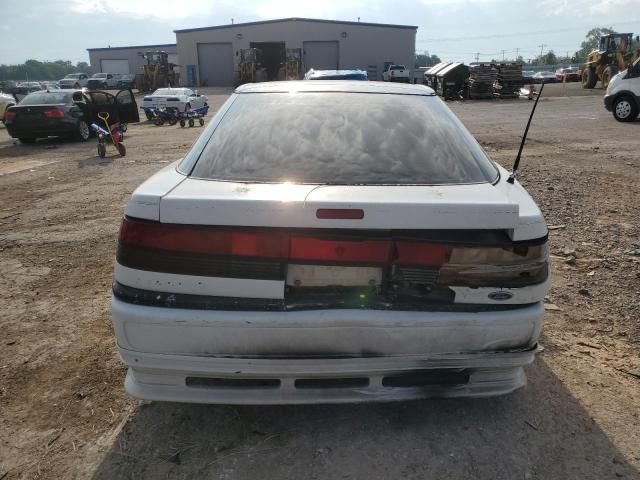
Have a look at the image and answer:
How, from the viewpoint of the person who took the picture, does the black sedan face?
facing away from the viewer and to the right of the viewer

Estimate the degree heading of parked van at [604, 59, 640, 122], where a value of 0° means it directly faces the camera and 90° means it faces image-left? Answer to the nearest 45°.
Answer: approximately 90°

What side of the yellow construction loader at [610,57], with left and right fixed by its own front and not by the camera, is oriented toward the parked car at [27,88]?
front

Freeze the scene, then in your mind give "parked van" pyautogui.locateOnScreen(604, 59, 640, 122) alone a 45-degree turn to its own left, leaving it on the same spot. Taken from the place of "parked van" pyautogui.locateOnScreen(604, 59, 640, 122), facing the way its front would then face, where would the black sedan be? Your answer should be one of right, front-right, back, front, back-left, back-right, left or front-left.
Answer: front

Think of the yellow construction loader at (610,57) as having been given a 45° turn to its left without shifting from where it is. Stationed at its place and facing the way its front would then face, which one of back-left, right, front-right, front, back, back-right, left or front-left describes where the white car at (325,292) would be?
front

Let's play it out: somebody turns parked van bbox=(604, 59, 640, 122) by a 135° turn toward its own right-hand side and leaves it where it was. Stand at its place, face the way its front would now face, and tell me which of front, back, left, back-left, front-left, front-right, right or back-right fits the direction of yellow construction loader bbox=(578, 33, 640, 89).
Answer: front-left

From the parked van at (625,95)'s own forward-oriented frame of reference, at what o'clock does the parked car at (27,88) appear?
the parked car at (27,88) is roughly at 12 o'clock from the parked van at (625,95).

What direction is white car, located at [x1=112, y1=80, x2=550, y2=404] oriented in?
away from the camera

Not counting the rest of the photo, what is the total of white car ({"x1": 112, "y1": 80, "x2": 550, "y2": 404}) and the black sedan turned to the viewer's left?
0

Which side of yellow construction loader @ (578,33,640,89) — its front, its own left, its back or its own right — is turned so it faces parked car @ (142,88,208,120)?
front
